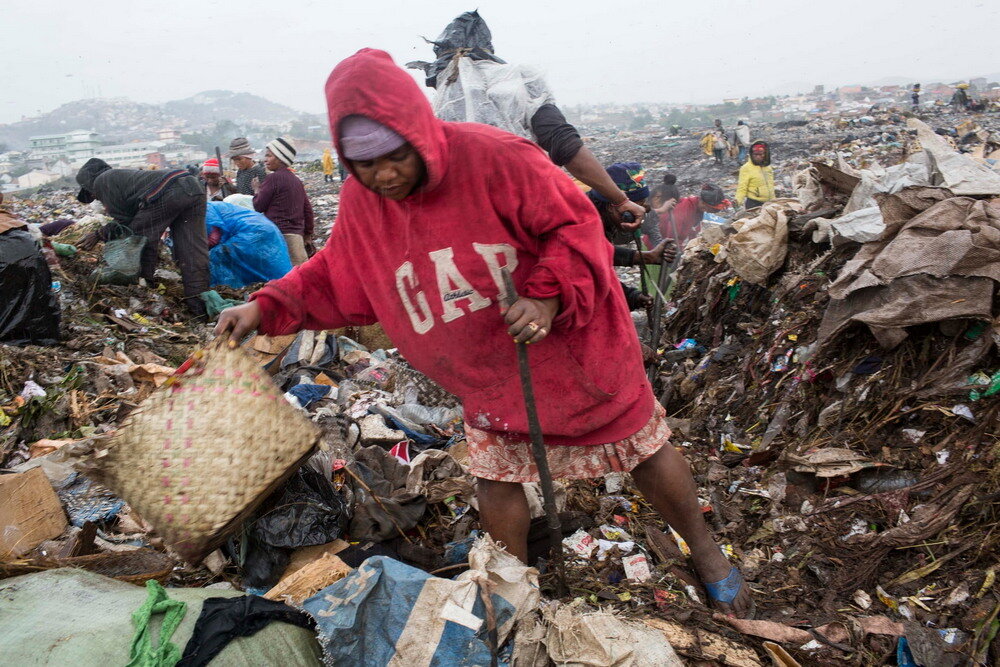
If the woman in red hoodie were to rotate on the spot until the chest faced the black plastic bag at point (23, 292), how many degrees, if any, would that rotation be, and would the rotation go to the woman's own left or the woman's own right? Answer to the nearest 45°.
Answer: approximately 135° to the woman's own right

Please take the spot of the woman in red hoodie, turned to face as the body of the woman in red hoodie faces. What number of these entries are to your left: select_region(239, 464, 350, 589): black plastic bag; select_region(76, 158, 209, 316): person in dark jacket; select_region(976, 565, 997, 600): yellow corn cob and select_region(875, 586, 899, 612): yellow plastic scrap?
2

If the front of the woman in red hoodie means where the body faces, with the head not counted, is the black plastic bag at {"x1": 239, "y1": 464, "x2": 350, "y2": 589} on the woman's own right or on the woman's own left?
on the woman's own right

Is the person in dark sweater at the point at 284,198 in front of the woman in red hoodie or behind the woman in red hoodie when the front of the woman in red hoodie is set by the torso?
behind

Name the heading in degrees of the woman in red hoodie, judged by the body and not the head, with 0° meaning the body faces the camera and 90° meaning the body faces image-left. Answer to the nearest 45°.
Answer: approximately 0°

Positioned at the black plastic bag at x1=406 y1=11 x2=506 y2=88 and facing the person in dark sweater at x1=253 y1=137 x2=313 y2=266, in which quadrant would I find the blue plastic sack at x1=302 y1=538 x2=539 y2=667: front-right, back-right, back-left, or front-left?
back-left

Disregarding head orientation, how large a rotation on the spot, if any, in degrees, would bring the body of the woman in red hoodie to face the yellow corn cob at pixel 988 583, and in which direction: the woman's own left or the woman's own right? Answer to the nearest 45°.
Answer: approximately 90° to the woman's own left
